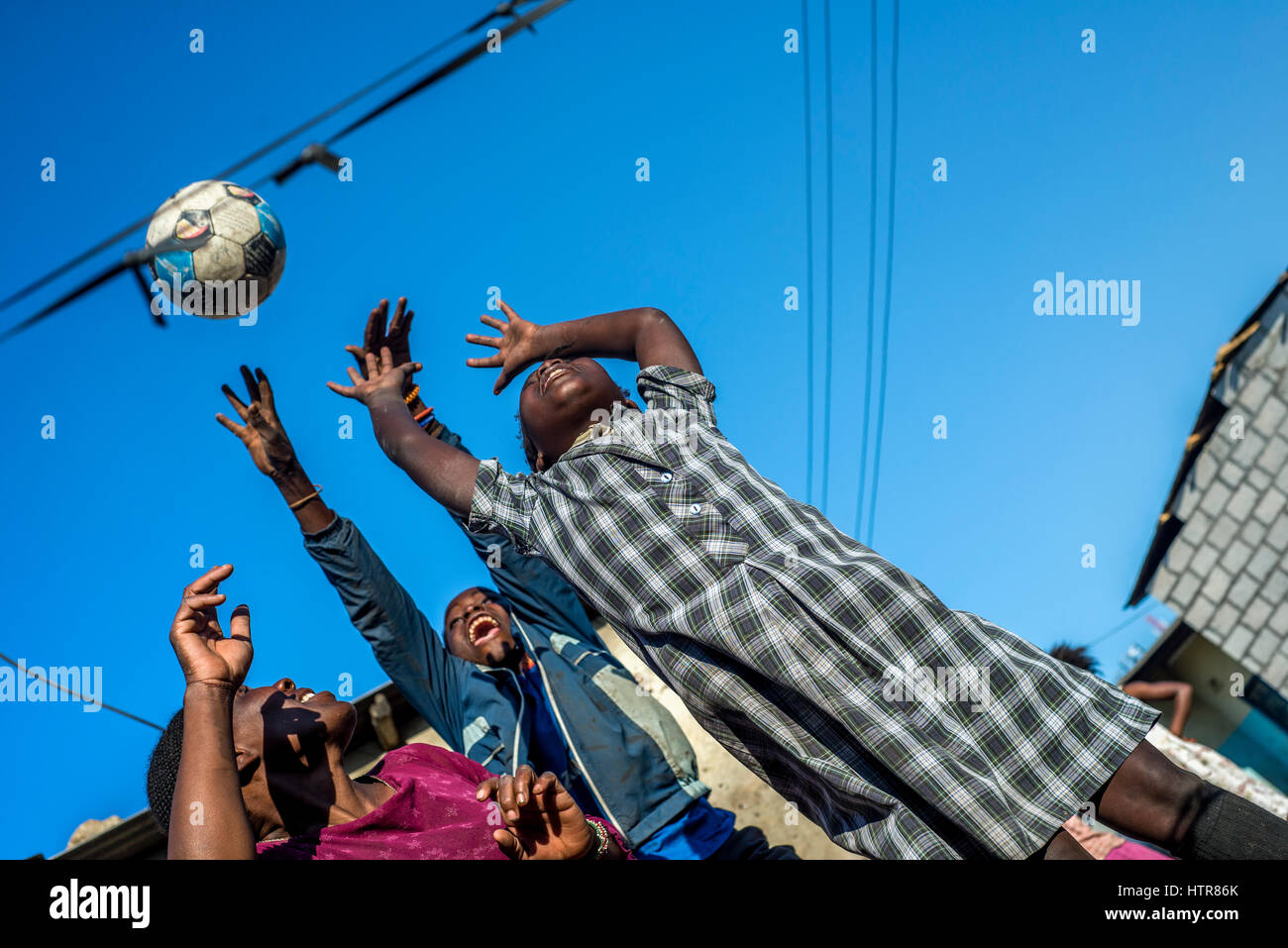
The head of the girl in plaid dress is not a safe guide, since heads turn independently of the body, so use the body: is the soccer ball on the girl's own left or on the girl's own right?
on the girl's own right

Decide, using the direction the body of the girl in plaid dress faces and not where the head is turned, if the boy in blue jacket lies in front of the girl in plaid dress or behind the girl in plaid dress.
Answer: behind

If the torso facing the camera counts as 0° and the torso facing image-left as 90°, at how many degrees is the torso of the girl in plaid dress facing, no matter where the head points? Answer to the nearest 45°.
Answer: approximately 0°
